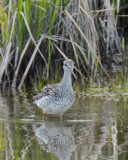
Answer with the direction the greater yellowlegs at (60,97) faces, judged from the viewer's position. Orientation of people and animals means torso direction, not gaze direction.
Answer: facing the viewer and to the right of the viewer
